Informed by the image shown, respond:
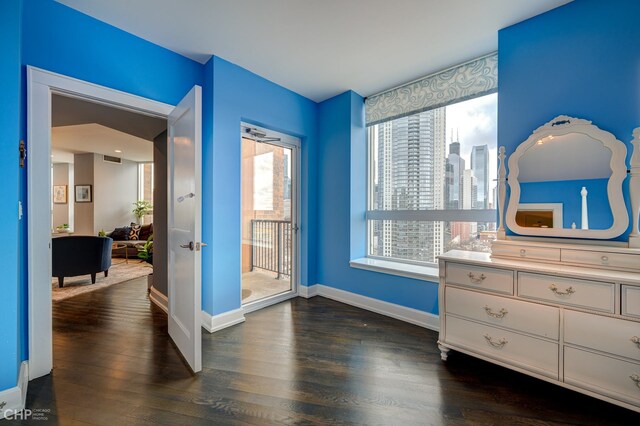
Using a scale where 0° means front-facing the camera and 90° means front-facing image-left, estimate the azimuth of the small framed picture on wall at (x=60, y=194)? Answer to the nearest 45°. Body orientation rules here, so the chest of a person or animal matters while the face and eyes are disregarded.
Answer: approximately 0°

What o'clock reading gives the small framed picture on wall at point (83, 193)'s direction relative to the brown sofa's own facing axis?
The small framed picture on wall is roughly at 3 o'clock from the brown sofa.

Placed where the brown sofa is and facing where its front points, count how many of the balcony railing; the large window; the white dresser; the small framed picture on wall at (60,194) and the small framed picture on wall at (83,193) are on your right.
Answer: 2

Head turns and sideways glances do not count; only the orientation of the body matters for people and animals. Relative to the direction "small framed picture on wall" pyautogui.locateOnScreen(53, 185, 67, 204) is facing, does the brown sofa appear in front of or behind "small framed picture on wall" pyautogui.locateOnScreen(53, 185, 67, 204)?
in front

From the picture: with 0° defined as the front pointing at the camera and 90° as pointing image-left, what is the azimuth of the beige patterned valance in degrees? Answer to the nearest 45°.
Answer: approximately 45°

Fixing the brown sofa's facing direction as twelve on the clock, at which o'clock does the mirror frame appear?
The mirror frame is roughly at 10 o'clock from the brown sofa.

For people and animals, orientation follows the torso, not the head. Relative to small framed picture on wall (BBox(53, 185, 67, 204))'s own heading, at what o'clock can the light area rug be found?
The light area rug is roughly at 12 o'clock from the small framed picture on wall.

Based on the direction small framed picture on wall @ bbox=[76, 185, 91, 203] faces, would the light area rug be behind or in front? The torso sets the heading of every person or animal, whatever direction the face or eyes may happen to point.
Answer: in front

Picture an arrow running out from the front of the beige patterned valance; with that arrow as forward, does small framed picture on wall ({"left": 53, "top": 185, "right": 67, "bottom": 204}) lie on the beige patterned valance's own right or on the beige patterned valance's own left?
on the beige patterned valance's own right

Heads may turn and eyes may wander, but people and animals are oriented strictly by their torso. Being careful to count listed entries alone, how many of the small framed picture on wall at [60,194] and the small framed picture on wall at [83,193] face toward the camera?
2
